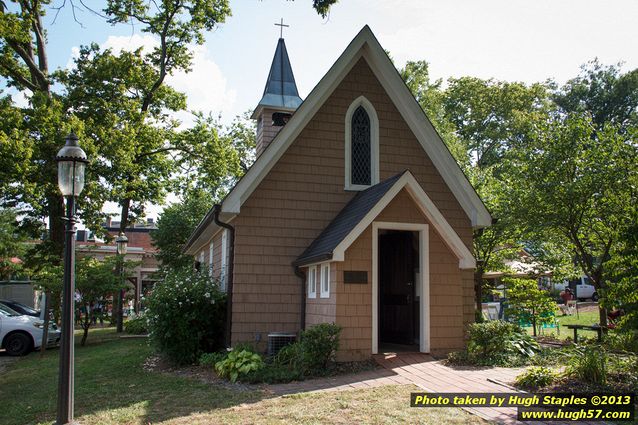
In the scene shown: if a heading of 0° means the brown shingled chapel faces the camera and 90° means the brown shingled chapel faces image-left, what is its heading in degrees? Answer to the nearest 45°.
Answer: approximately 315°

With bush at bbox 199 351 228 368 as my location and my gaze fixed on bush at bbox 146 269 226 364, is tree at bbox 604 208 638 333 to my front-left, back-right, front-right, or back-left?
back-right

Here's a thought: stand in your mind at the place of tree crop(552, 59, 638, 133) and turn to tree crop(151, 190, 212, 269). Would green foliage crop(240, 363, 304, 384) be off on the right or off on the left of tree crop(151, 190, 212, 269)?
left

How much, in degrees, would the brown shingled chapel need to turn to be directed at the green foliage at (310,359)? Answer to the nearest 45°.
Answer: approximately 45° to its right

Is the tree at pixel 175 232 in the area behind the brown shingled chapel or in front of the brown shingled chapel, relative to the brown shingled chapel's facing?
behind

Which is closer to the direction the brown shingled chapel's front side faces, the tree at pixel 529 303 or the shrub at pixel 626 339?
the shrub

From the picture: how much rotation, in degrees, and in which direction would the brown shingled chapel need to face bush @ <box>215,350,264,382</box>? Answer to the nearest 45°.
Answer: approximately 90° to its right
